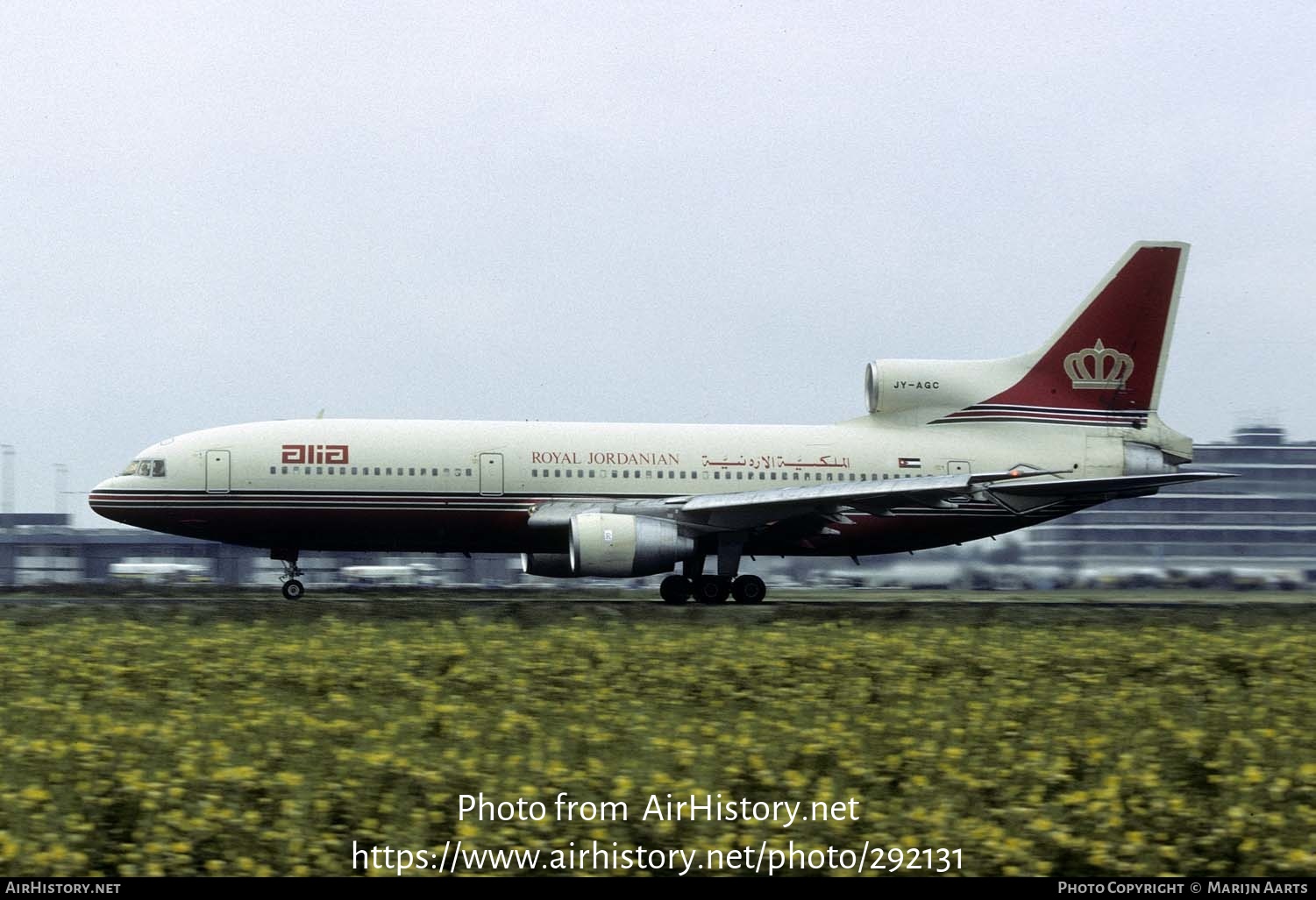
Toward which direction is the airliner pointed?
to the viewer's left
